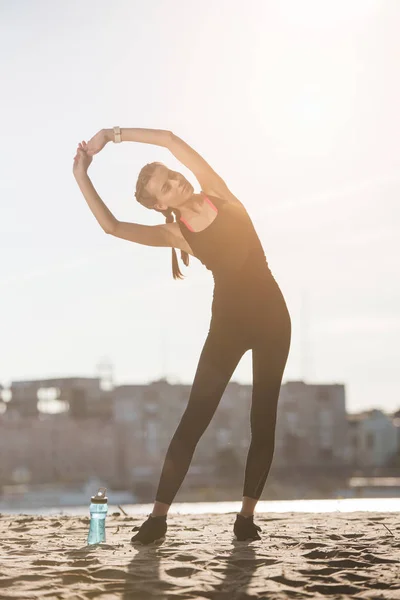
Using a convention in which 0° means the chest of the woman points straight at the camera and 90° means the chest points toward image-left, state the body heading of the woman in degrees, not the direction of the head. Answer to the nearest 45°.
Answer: approximately 0°
